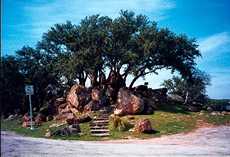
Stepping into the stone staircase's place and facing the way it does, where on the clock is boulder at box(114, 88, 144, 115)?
The boulder is roughly at 7 o'clock from the stone staircase.

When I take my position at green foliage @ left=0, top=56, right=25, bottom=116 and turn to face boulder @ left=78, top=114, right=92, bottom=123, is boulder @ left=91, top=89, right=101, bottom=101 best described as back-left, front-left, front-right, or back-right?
front-left

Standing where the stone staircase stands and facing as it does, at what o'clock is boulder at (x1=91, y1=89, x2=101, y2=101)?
The boulder is roughly at 6 o'clock from the stone staircase.

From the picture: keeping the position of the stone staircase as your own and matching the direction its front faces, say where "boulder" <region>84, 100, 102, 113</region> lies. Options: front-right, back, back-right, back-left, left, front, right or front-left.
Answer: back

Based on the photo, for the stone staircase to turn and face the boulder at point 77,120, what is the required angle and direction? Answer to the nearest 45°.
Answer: approximately 135° to its right

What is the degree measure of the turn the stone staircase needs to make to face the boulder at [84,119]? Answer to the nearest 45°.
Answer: approximately 135° to its right

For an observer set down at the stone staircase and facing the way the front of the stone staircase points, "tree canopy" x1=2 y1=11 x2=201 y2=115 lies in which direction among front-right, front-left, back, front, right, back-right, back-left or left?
back

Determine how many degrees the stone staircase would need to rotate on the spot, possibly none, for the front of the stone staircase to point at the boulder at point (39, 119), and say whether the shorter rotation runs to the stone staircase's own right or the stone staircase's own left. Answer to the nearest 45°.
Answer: approximately 135° to the stone staircase's own right

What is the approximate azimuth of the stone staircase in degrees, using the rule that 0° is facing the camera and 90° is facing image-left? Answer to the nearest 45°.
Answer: approximately 0°

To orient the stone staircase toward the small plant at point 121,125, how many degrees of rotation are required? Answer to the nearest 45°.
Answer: approximately 45° to its left

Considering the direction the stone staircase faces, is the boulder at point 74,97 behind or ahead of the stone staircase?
behind

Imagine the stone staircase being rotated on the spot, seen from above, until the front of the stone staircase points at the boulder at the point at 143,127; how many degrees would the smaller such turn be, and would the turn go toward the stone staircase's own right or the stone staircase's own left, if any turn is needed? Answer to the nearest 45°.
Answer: approximately 45° to the stone staircase's own left

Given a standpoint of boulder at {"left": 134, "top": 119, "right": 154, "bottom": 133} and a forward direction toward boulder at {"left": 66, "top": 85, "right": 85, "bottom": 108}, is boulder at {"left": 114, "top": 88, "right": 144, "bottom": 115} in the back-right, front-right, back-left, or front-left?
front-right
